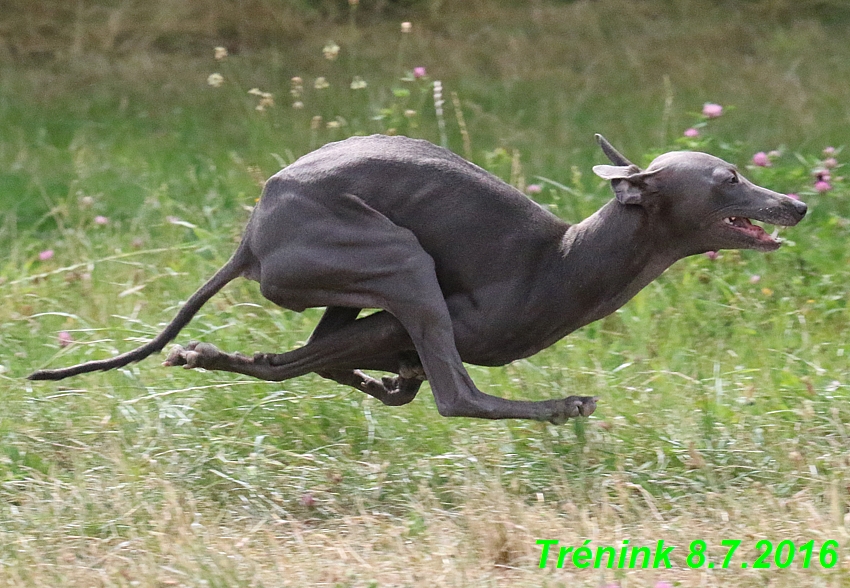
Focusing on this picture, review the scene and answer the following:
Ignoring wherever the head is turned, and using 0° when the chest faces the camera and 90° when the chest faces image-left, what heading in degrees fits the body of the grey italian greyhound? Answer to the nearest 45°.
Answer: approximately 270°
